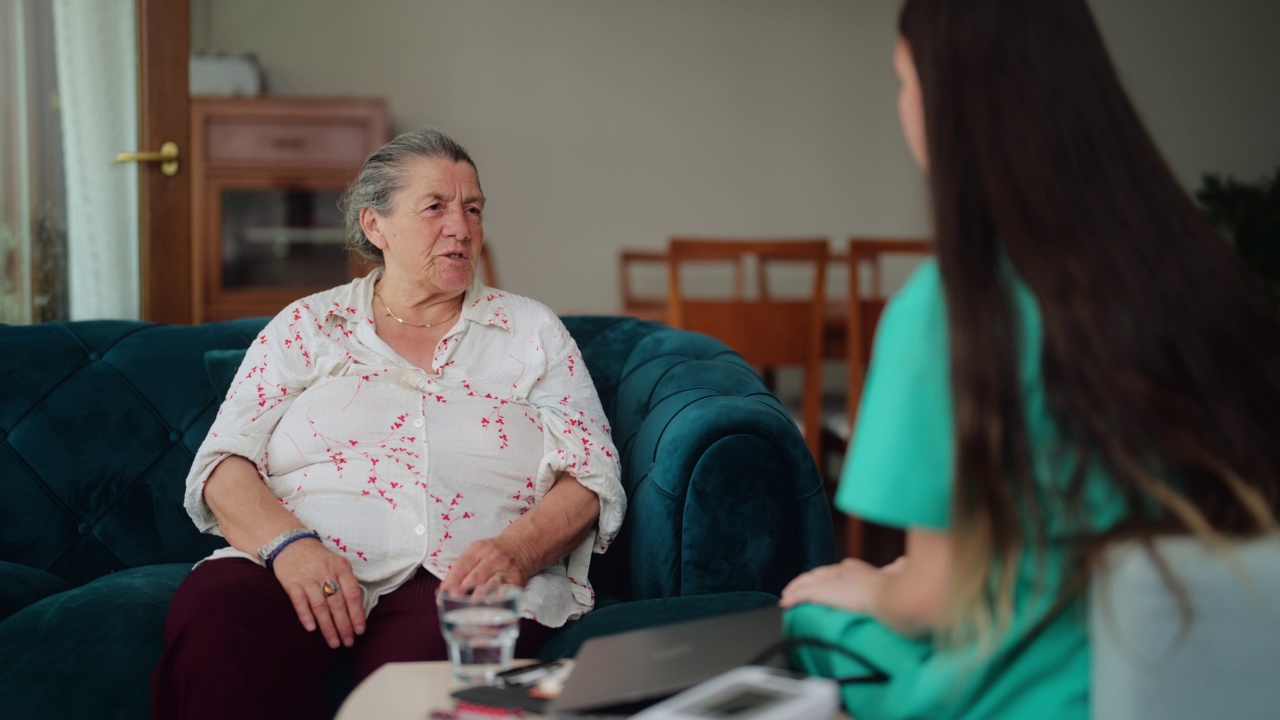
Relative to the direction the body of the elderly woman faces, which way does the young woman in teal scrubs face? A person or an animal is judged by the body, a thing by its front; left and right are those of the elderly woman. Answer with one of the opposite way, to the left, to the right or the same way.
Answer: the opposite way

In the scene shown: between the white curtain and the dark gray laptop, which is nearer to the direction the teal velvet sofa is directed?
the dark gray laptop

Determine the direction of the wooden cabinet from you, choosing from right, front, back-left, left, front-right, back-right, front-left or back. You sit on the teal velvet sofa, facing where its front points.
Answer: back

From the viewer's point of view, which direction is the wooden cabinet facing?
toward the camera

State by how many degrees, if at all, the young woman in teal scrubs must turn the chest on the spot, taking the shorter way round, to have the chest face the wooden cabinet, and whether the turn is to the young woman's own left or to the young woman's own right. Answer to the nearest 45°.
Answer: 0° — they already face it

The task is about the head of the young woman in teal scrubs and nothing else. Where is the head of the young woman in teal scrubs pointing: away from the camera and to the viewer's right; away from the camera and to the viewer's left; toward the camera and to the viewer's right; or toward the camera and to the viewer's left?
away from the camera and to the viewer's left

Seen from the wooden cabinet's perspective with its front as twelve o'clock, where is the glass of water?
The glass of water is roughly at 12 o'clock from the wooden cabinet.

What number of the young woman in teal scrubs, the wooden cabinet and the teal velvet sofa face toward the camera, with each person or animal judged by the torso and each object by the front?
2

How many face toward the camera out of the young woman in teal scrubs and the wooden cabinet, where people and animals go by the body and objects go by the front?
1

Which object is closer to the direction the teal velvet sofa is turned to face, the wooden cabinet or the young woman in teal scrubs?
the young woman in teal scrubs

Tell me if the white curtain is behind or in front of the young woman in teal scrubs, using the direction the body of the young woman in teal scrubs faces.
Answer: in front

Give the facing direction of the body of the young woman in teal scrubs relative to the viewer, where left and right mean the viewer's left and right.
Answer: facing away from the viewer and to the left of the viewer

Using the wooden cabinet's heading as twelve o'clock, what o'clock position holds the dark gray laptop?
The dark gray laptop is roughly at 12 o'clock from the wooden cabinet.

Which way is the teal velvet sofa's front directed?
toward the camera
